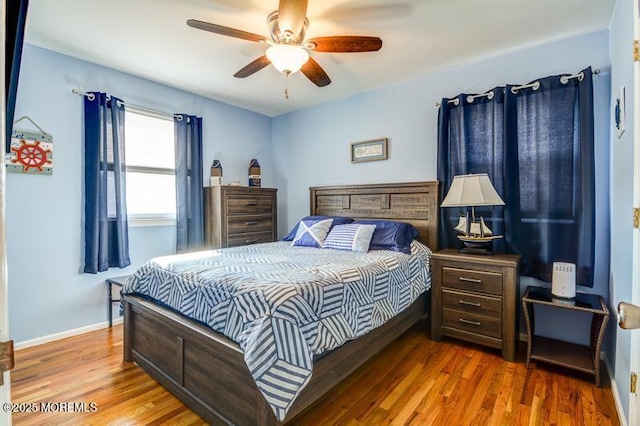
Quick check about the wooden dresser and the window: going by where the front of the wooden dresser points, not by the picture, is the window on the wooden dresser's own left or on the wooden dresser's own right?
on the wooden dresser's own right

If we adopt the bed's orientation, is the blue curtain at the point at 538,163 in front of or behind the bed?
behind

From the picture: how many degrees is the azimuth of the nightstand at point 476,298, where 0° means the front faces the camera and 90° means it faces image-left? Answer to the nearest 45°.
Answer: approximately 45°

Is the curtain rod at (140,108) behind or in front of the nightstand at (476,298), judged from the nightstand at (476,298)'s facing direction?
in front

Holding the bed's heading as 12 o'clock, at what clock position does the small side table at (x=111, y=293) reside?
The small side table is roughly at 3 o'clock from the bed.

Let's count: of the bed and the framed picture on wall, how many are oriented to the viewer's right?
0

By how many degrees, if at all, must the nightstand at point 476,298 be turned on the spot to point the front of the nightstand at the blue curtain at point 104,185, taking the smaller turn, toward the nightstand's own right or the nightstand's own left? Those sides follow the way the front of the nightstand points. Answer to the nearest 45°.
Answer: approximately 45° to the nightstand's own right

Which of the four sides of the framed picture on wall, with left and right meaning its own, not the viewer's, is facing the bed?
front
